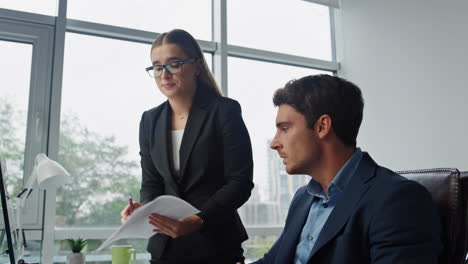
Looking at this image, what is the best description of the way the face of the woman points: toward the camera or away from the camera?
toward the camera

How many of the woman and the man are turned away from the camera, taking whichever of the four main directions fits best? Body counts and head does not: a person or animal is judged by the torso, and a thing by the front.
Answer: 0

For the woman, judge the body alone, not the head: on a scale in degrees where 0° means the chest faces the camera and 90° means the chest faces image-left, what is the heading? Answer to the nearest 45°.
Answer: approximately 45°

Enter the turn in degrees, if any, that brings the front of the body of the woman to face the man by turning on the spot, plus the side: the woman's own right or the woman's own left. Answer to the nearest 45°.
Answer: approximately 90° to the woman's own left

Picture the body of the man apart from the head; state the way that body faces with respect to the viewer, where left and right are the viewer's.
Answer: facing the viewer and to the left of the viewer

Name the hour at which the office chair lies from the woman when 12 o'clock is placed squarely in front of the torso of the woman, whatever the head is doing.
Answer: The office chair is roughly at 9 o'clock from the woman.

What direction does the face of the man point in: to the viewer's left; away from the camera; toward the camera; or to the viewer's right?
to the viewer's left

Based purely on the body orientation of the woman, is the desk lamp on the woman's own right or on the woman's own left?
on the woman's own right

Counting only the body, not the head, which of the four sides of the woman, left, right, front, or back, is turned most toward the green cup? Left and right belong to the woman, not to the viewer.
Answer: right
